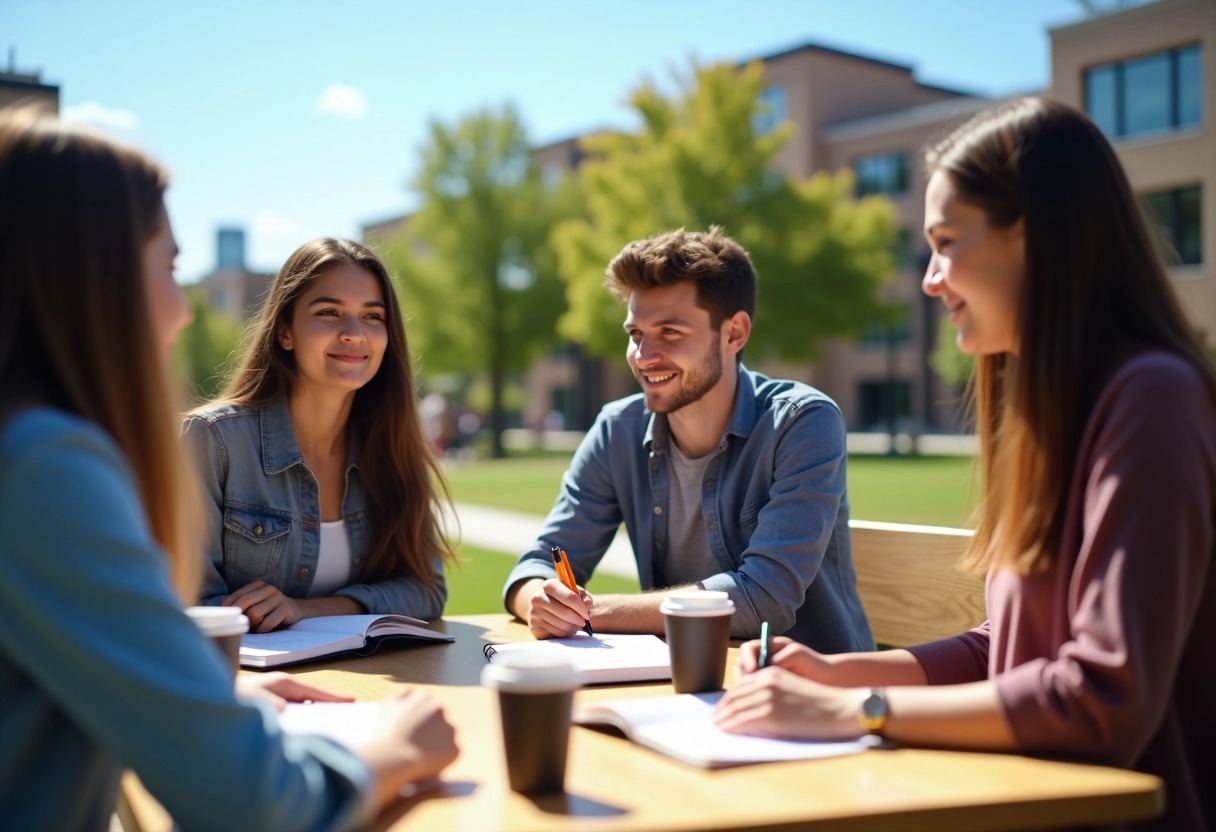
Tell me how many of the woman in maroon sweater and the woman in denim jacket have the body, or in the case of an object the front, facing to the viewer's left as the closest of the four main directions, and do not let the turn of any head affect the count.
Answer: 1

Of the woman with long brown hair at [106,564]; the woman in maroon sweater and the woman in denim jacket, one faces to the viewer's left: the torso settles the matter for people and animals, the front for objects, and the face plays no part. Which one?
the woman in maroon sweater

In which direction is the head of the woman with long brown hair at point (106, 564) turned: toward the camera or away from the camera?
away from the camera

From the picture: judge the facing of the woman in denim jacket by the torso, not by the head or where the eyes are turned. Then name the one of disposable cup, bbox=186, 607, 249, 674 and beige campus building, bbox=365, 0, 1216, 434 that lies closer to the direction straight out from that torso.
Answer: the disposable cup

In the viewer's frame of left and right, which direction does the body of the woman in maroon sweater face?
facing to the left of the viewer

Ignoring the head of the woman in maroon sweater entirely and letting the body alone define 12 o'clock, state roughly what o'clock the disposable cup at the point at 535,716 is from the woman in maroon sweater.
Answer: The disposable cup is roughly at 11 o'clock from the woman in maroon sweater.

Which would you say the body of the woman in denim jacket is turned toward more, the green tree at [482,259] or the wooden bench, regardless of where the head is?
the wooden bench
